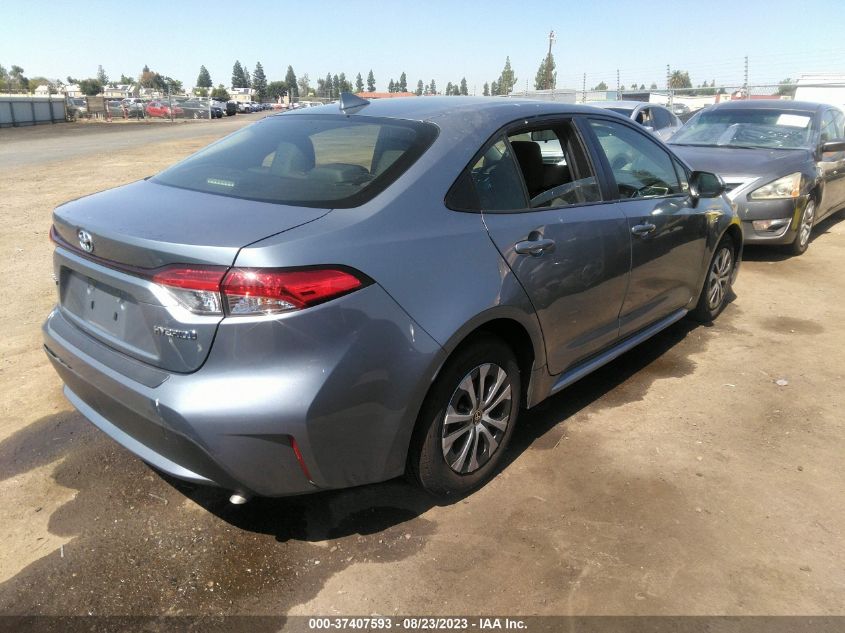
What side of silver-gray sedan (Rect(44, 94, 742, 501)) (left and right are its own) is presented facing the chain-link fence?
front

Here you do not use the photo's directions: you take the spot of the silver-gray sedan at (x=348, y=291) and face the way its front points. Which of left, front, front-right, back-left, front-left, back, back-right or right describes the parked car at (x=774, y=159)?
front

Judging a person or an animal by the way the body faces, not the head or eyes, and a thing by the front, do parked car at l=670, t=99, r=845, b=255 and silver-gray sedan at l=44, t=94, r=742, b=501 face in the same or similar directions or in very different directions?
very different directions

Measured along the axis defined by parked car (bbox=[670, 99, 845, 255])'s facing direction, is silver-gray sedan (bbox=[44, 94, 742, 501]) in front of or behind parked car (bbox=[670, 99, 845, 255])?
in front

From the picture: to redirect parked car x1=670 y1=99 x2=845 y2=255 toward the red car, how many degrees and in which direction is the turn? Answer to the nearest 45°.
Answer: approximately 90° to its right

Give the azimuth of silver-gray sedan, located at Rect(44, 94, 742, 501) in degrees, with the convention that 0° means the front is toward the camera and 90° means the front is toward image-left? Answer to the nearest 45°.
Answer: approximately 225°

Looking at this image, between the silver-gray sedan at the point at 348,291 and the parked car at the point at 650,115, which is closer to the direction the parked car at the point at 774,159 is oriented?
the silver-gray sedan

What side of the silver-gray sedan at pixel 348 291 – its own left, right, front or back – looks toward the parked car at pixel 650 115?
front

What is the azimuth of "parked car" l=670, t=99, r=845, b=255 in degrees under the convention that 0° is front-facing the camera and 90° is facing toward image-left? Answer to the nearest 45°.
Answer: approximately 45°

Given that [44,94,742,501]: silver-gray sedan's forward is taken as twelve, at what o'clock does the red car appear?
The red car is roughly at 10 o'clock from the silver-gray sedan.

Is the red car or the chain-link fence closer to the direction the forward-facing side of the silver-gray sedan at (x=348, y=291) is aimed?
the chain-link fence
